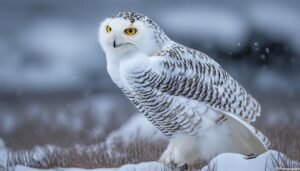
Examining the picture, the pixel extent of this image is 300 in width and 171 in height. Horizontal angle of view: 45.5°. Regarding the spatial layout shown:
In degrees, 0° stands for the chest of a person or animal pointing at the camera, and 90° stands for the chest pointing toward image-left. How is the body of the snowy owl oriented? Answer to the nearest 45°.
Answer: approximately 90°
